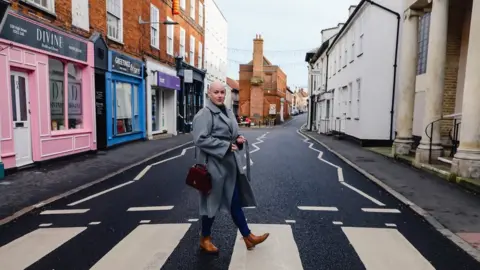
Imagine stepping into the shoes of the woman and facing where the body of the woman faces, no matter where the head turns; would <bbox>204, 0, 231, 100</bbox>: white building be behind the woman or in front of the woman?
behind

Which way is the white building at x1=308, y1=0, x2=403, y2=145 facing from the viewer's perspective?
to the viewer's left

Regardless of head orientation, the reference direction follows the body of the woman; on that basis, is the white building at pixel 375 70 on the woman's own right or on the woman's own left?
on the woman's own left

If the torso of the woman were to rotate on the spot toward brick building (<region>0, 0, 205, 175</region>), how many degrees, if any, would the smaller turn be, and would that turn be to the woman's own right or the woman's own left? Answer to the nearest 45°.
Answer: approximately 180°

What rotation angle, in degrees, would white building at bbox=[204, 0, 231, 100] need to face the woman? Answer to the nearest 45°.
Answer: approximately 90° to its right

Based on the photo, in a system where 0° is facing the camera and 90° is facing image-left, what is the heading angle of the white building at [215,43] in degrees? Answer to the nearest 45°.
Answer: approximately 270°

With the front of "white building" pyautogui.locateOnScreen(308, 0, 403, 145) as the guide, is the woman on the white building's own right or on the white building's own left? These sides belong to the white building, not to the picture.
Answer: on the white building's own left

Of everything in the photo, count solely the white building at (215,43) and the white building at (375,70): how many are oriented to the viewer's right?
1

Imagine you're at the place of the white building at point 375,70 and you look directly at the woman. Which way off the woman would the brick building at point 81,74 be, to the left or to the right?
right
